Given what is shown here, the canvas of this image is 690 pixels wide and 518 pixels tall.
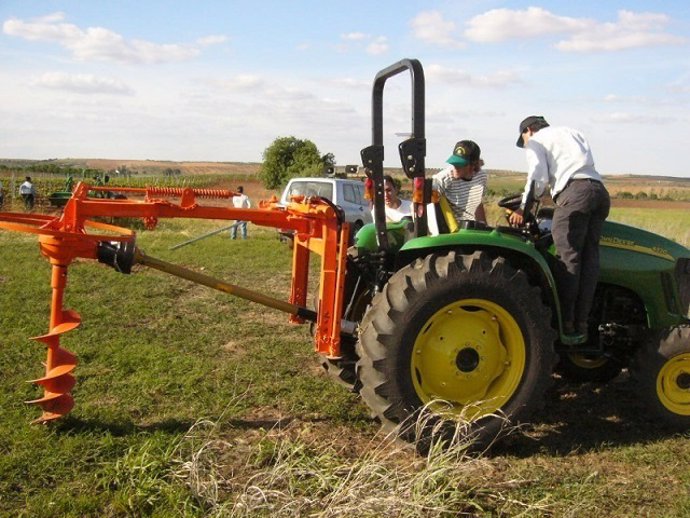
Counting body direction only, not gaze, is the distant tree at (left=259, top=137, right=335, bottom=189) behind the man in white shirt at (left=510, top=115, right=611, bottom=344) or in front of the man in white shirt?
in front

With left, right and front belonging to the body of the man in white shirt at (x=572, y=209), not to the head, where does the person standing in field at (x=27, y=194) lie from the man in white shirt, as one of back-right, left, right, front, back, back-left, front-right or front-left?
front

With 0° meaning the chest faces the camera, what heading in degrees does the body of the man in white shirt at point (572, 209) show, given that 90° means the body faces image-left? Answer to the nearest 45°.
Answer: approximately 135°

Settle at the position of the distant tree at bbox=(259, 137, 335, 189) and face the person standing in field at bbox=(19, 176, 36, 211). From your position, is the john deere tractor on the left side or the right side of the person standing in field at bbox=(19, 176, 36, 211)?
left
